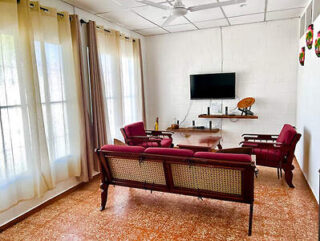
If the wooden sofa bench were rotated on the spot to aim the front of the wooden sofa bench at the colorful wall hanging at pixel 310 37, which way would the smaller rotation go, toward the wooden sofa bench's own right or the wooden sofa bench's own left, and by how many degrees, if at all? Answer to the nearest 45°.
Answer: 0° — it already faces it

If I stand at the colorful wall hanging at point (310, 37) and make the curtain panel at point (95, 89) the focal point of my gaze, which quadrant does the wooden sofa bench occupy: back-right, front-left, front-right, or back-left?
front-left

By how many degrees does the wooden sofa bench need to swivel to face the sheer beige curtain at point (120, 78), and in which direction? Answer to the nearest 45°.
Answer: approximately 90° to its left

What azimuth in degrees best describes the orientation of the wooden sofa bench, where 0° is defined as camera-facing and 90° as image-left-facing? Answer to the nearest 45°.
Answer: approximately 225°

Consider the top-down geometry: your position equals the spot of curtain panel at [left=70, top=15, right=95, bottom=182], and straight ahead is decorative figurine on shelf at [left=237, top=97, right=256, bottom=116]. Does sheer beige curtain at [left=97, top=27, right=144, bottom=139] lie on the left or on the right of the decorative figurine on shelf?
left

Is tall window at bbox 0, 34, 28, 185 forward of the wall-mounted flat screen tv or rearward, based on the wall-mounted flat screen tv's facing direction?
forward

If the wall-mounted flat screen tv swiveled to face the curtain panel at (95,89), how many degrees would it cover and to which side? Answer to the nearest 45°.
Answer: approximately 45° to its right

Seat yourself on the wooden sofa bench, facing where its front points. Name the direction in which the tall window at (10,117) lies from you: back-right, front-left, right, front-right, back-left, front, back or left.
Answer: back-left

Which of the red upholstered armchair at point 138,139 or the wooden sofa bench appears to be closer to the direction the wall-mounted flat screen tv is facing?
the wooden sofa bench

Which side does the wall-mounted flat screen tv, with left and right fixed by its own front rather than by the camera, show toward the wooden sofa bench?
front

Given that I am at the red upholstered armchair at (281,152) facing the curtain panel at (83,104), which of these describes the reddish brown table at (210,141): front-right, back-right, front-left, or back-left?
front-right

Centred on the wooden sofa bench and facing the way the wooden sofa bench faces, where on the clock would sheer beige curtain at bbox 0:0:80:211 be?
The sheer beige curtain is roughly at 8 o'clock from the wooden sofa bench.

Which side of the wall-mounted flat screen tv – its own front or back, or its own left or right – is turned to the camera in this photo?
front

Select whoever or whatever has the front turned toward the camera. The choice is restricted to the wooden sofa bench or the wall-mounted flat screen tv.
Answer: the wall-mounted flat screen tv

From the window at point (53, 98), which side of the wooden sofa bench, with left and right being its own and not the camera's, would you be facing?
left

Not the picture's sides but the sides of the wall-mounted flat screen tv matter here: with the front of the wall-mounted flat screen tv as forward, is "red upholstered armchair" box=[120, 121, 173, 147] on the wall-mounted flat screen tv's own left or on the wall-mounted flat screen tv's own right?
on the wall-mounted flat screen tv's own right

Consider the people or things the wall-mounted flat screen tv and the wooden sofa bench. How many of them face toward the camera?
1
